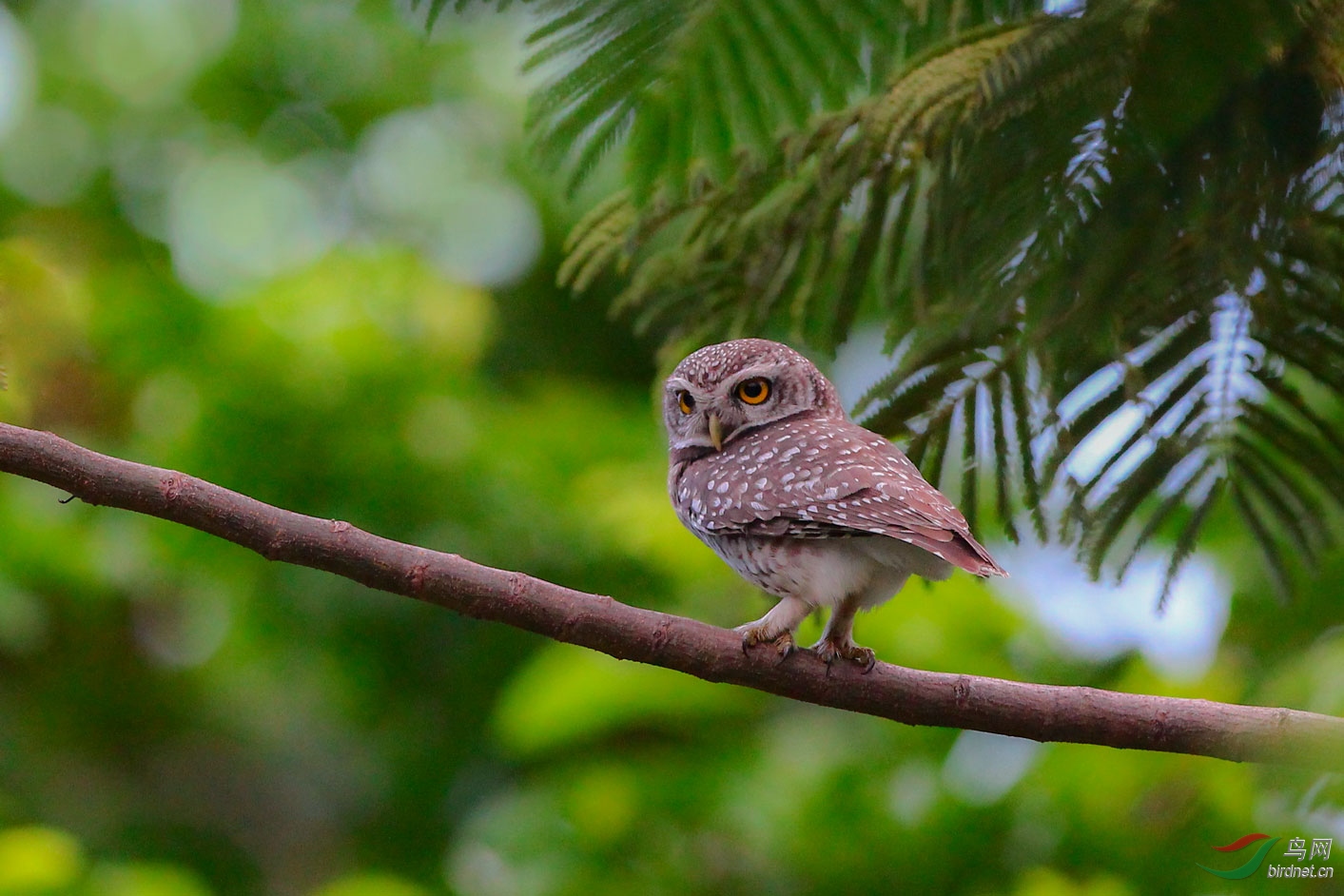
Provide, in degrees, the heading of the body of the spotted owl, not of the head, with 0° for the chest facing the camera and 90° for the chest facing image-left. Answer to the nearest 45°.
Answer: approximately 90°
